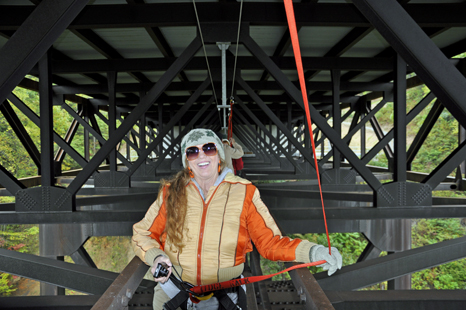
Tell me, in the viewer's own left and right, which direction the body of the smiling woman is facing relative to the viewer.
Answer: facing the viewer
